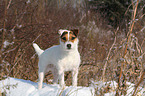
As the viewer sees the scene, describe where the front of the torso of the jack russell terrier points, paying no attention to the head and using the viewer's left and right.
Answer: facing the viewer and to the right of the viewer
